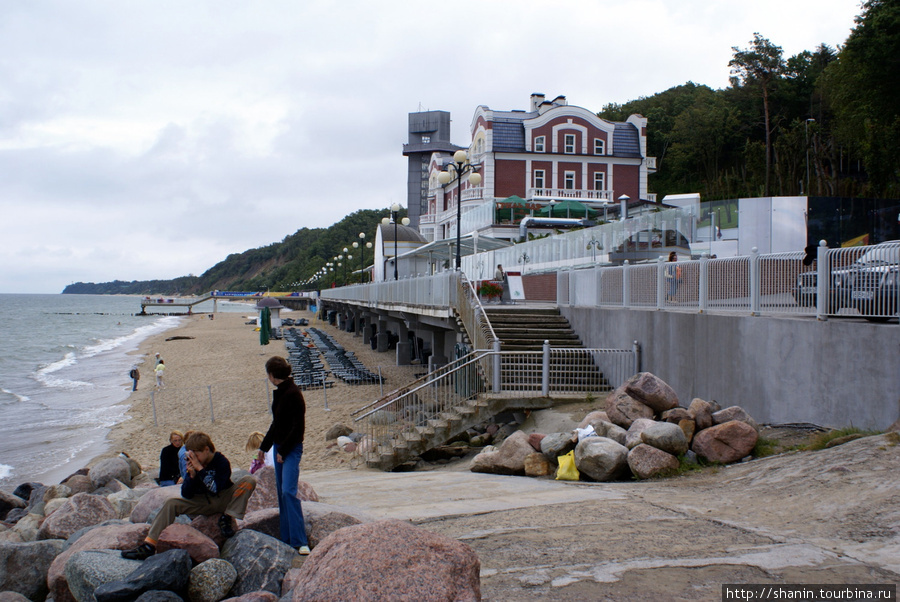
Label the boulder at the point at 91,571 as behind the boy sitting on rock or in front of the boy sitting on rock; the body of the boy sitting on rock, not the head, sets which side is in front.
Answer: in front

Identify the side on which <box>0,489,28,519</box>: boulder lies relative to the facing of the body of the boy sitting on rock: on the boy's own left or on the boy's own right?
on the boy's own right

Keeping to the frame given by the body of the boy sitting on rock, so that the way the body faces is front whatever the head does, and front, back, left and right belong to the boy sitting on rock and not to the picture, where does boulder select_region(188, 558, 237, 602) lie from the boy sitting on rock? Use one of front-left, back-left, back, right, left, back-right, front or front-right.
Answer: front-left

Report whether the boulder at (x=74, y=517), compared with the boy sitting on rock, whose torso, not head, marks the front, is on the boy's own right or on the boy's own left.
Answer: on the boy's own right

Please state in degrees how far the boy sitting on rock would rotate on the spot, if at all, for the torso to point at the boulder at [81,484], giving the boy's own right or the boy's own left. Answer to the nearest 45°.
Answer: approximately 135° to the boy's own right

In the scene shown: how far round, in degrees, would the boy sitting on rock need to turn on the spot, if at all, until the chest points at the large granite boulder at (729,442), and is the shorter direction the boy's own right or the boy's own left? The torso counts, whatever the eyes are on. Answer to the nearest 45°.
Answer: approximately 135° to the boy's own left

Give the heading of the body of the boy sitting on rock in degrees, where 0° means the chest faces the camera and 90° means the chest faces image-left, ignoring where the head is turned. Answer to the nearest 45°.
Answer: approximately 45°
